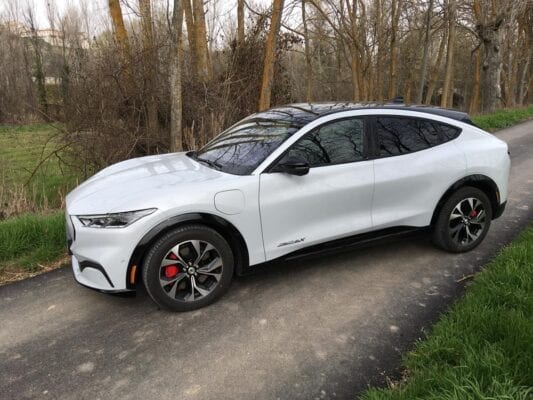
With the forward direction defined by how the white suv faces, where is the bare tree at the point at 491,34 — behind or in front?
behind

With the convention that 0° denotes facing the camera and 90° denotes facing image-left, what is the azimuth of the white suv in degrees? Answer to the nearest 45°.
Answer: approximately 45°
